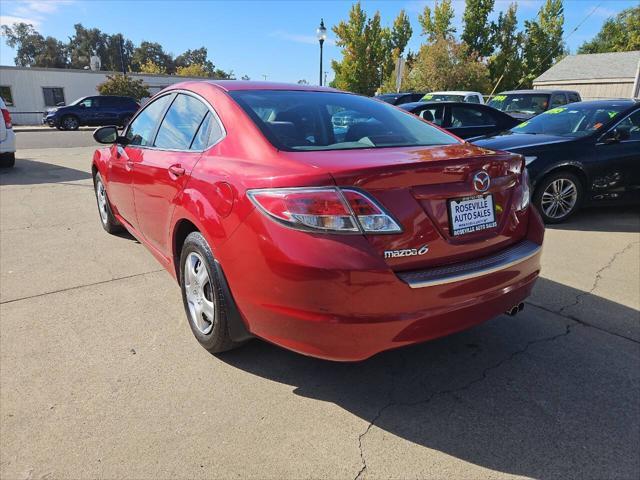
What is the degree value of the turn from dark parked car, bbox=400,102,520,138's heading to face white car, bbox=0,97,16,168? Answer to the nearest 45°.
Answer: approximately 45° to its right

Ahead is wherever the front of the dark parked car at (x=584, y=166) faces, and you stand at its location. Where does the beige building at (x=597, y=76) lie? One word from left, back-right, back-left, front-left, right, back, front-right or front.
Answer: back-right

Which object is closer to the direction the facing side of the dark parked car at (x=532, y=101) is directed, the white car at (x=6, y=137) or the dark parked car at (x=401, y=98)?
the white car

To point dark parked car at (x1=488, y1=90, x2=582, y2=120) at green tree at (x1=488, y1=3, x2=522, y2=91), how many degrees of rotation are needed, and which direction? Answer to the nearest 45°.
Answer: approximately 135° to its right

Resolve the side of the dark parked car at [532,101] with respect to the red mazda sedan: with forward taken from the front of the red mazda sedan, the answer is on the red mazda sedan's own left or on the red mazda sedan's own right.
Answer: on the red mazda sedan's own right

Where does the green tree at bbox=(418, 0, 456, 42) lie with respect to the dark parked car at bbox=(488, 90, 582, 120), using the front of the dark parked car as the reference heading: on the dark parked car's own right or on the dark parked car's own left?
on the dark parked car's own right

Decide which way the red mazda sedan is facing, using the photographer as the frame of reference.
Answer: facing away from the viewer and to the left of the viewer

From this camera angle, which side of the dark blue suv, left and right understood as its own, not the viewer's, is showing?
left

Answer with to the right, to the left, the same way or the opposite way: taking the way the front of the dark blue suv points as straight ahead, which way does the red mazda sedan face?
to the right

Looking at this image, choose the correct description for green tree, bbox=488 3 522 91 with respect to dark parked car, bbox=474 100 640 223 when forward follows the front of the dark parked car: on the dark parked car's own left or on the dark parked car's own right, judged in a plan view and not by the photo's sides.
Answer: on the dark parked car's own right

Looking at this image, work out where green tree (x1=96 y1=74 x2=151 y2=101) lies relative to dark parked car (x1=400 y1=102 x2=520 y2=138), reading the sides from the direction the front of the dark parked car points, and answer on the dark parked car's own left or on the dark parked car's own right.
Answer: on the dark parked car's own right
